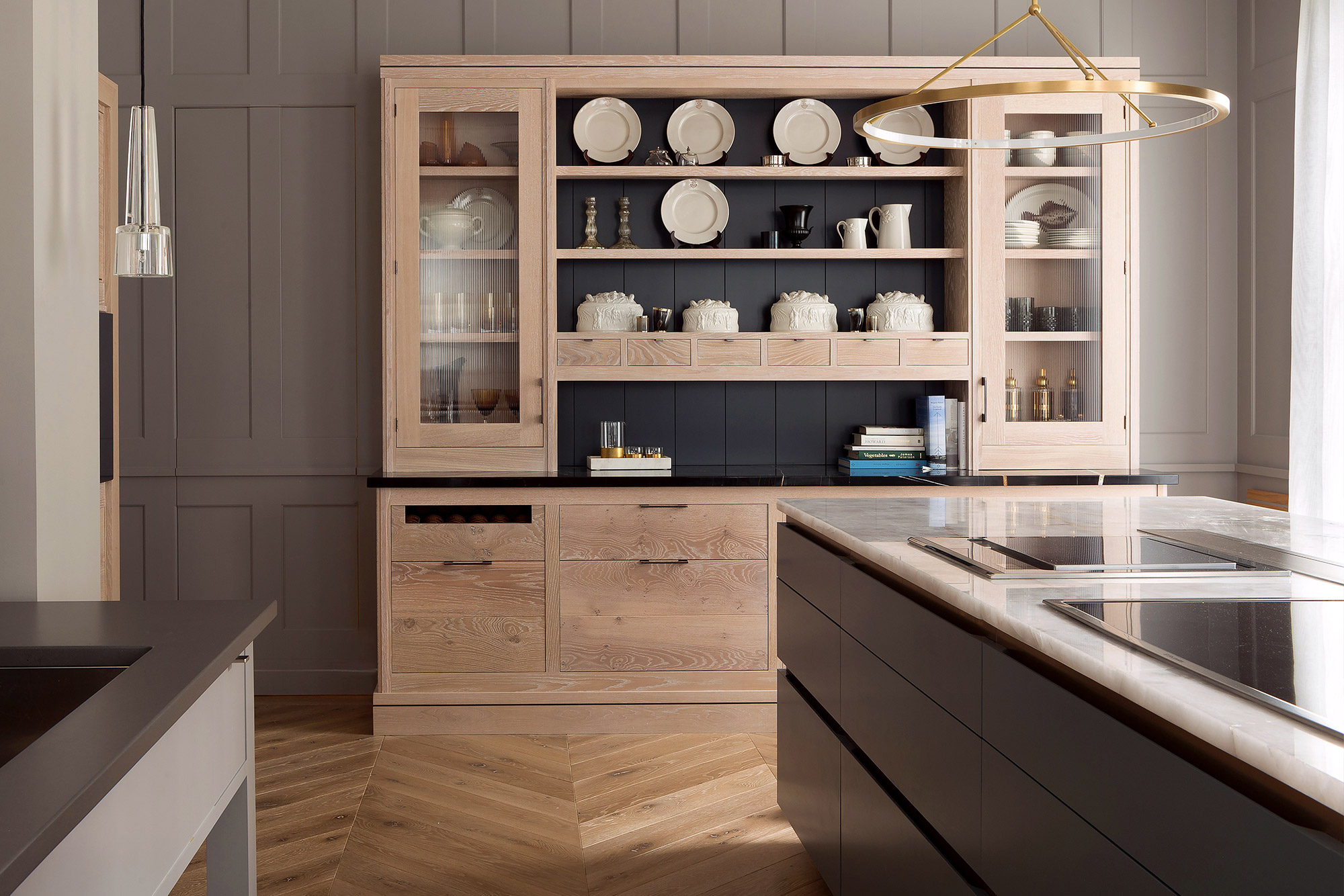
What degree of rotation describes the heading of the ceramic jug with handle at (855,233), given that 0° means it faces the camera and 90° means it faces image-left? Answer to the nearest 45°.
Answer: approximately 270°

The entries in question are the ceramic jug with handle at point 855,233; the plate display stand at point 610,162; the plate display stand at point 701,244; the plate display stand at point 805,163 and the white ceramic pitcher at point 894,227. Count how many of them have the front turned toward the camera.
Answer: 3

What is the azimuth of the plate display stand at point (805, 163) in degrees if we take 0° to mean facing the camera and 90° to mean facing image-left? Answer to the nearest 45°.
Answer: approximately 0°

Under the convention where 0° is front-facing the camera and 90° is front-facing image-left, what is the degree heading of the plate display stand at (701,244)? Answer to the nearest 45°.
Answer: approximately 0°
